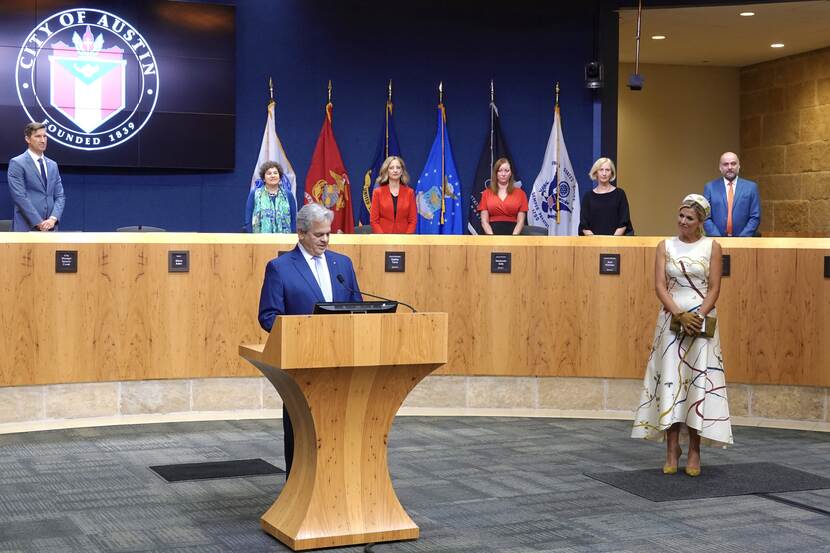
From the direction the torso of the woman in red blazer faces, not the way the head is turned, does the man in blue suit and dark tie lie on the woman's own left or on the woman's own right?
on the woman's own right

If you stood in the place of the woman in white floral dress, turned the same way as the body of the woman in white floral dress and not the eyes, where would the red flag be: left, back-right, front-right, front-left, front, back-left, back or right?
back-right

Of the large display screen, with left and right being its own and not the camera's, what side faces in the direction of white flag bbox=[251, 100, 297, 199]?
left

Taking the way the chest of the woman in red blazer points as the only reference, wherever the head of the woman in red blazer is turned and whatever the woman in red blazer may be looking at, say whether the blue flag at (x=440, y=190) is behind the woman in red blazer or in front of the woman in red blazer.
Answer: behind

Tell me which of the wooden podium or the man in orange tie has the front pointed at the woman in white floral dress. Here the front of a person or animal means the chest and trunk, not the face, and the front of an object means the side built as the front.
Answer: the man in orange tie

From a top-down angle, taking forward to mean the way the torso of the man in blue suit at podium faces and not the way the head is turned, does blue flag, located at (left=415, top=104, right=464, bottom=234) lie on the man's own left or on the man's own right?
on the man's own left

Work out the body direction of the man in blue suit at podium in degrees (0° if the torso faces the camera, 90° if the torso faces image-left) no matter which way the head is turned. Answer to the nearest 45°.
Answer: approximately 315°

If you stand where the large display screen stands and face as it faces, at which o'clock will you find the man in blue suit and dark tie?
The man in blue suit and dark tie is roughly at 1 o'clock from the large display screen.

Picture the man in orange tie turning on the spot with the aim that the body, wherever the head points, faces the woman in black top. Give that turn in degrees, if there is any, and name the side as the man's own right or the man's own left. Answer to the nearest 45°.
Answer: approximately 90° to the man's own right
